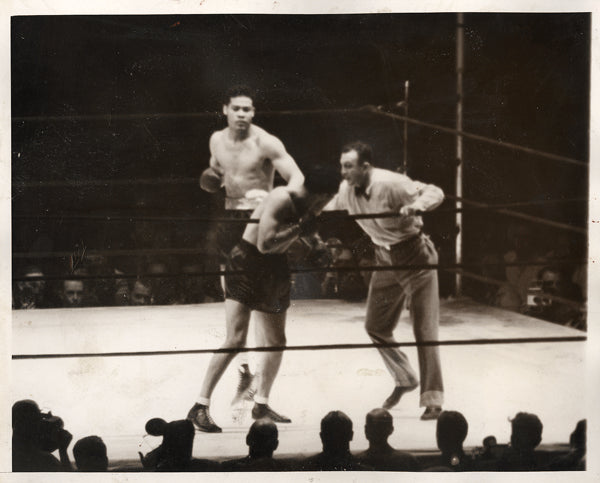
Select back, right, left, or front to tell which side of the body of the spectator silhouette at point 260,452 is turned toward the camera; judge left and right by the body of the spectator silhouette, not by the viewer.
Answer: back

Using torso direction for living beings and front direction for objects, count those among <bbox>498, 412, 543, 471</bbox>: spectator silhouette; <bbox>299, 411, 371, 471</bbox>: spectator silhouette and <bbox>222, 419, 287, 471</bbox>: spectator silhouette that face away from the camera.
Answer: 3

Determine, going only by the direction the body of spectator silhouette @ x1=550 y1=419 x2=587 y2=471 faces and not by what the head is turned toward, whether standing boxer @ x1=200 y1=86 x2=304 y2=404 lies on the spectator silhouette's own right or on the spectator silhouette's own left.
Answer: on the spectator silhouette's own left

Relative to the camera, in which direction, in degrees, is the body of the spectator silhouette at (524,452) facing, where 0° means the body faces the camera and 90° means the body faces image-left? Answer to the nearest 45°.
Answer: approximately 180°

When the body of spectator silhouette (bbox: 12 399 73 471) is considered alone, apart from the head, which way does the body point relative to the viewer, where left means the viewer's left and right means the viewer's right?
facing away from the viewer and to the right of the viewer

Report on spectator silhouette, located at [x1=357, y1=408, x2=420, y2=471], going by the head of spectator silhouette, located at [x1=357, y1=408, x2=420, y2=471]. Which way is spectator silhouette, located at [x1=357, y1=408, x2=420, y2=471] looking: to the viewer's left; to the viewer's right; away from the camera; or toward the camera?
away from the camera

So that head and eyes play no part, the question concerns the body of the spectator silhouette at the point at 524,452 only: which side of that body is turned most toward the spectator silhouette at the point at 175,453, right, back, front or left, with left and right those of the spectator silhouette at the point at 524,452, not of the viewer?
left

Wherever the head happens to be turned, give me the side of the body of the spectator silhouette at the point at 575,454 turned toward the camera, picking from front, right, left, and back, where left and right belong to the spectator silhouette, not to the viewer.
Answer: back

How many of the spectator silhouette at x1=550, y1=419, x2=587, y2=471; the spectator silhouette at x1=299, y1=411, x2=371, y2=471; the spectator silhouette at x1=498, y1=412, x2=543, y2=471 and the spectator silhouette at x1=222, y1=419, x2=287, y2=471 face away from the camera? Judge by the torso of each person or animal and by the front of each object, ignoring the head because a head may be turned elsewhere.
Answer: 4

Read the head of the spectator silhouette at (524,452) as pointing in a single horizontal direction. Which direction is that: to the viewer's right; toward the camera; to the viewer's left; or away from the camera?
away from the camera

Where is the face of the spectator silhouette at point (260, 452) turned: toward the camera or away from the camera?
away from the camera

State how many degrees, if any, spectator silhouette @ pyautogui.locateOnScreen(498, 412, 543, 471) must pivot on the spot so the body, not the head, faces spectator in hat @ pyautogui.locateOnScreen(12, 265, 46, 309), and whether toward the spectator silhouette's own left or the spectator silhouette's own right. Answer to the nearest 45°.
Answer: approximately 90° to the spectator silhouette's own left

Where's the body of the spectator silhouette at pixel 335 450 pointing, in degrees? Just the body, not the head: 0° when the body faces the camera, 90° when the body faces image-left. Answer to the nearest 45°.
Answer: approximately 180°
